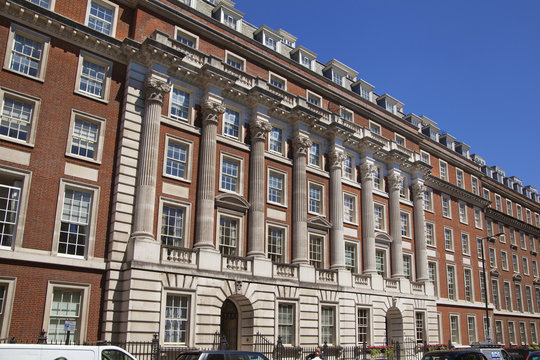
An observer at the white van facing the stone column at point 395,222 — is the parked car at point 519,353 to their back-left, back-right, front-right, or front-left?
front-right

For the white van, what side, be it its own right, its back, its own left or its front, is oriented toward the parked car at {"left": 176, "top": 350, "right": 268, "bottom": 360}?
front

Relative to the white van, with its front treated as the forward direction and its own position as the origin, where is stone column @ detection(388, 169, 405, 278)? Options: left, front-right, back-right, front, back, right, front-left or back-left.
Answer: front-left

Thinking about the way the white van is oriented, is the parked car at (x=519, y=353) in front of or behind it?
in front

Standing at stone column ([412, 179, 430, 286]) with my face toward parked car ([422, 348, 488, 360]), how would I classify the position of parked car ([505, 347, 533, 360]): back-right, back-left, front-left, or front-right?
front-left

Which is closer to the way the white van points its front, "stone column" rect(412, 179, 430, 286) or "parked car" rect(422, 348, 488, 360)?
the parked car

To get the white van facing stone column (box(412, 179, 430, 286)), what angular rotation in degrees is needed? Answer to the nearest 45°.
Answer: approximately 45° to its left

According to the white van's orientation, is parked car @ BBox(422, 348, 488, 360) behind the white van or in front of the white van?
in front

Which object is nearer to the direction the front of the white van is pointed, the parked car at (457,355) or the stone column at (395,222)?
the parked car

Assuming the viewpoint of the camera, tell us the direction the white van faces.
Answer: facing to the right of the viewer

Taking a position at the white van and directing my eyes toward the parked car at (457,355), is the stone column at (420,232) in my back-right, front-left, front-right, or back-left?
front-left
